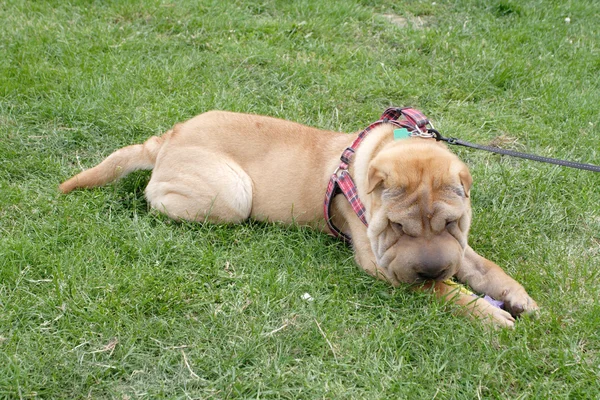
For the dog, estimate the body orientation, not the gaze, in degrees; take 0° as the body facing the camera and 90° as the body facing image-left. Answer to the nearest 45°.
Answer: approximately 315°
